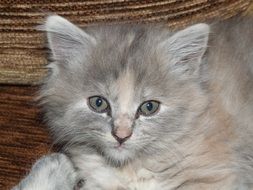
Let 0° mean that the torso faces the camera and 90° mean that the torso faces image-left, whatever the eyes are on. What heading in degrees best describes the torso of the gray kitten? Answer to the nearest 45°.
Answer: approximately 45°
